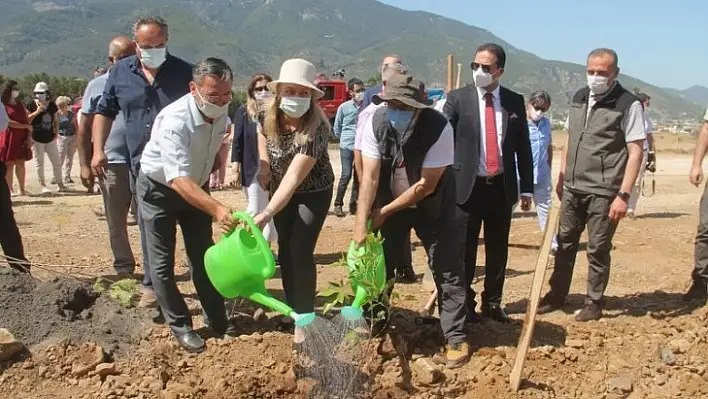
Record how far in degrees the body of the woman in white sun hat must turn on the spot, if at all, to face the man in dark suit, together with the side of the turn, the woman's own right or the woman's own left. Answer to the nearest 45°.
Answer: approximately 135° to the woman's own left

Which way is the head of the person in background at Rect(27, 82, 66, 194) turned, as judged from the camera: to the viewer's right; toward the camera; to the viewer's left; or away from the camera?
toward the camera

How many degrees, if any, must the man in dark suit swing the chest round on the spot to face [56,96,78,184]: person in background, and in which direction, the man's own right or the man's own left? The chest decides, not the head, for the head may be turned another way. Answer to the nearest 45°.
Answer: approximately 135° to the man's own right

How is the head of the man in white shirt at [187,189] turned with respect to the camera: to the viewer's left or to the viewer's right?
to the viewer's right

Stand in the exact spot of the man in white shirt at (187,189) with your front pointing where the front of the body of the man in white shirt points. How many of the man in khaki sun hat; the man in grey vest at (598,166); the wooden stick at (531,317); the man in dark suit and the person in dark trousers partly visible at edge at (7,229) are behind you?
1

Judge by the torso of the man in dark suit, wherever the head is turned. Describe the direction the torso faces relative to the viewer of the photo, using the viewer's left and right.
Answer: facing the viewer

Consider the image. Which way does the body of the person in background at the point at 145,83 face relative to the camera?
toward the camera

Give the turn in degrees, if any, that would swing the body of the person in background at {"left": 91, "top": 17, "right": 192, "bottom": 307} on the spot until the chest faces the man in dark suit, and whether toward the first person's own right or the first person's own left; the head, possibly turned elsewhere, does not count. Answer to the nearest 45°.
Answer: approximately 90° to the first person's own left

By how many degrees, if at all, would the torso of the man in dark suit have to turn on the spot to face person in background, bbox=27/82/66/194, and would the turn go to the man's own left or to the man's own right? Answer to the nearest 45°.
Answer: approximately 135° to the man's own right

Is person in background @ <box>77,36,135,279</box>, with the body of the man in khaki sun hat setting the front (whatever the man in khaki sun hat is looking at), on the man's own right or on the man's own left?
on the man's own right

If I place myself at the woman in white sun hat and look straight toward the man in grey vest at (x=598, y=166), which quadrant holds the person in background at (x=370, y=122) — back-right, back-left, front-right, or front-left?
front-left
